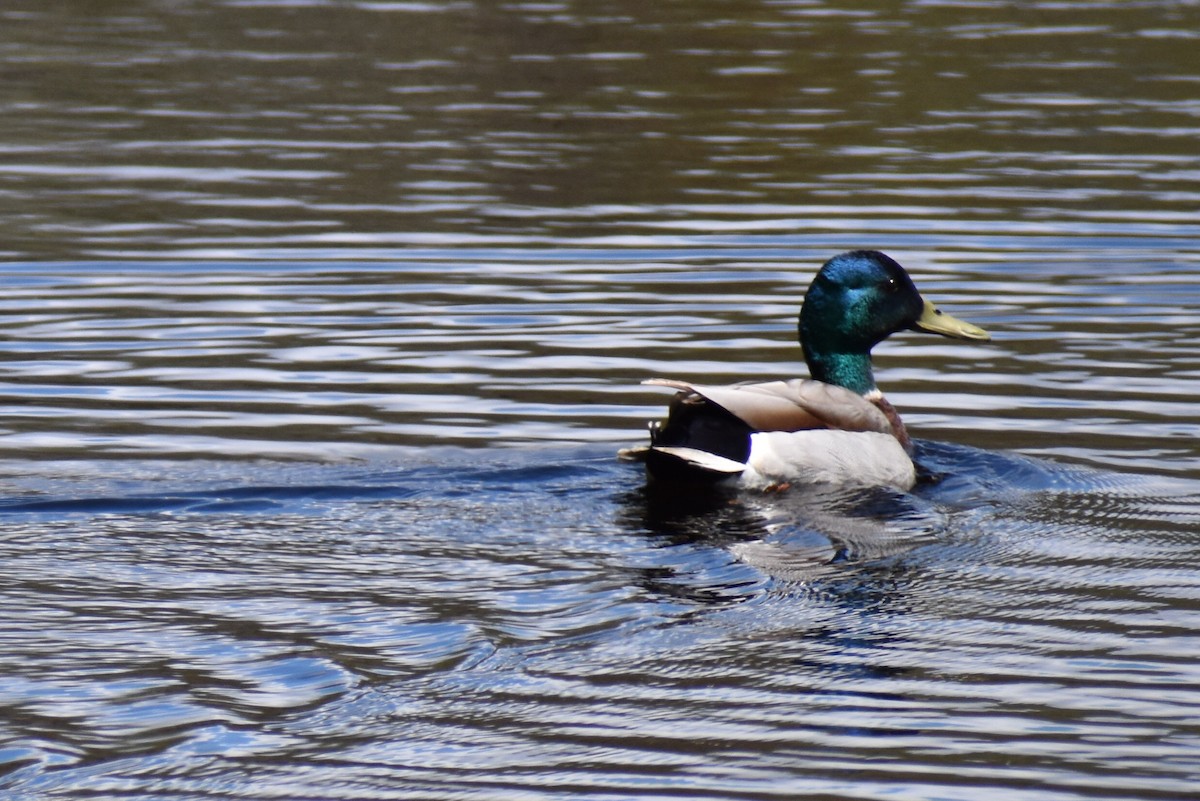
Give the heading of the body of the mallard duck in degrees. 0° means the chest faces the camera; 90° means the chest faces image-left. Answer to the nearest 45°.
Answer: approximately 270°
